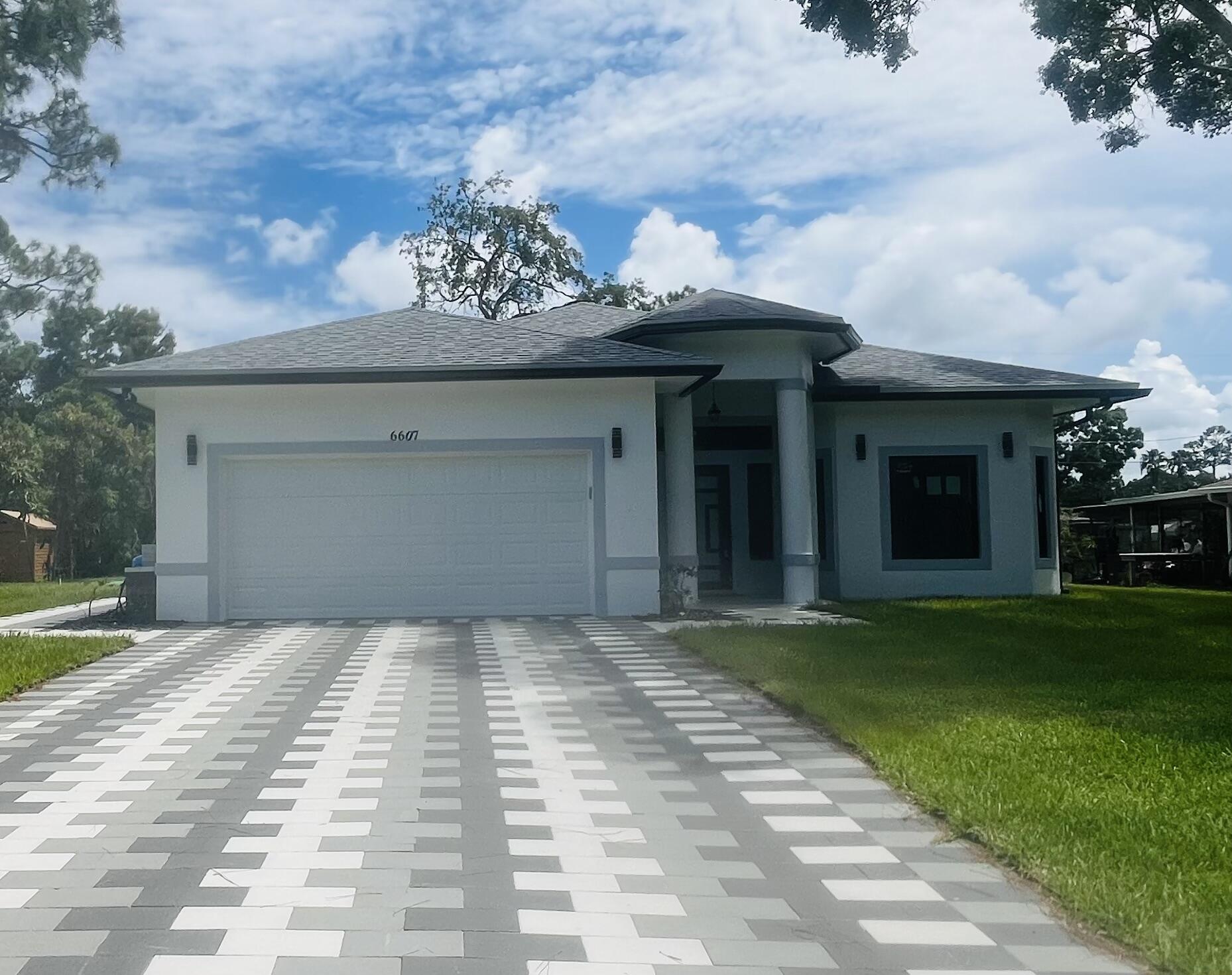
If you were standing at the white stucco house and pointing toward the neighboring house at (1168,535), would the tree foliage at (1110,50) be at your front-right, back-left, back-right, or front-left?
front-right

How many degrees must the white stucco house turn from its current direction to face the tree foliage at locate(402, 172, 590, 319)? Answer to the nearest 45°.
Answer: approximately 180°

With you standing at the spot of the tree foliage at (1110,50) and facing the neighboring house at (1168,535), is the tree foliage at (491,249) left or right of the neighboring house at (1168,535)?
left

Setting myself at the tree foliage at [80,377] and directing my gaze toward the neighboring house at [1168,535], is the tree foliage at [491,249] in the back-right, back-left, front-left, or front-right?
front-left

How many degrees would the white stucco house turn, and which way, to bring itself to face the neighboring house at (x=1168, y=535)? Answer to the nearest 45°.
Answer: approximately 135° to its left

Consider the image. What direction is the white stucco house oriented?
toward the camera

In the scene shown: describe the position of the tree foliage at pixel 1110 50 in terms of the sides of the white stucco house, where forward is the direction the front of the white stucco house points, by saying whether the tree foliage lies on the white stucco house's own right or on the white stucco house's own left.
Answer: on the white stucco house's own left

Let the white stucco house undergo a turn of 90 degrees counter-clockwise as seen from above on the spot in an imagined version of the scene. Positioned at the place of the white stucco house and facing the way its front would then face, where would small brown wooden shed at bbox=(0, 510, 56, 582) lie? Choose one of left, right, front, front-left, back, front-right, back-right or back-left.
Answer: back-left

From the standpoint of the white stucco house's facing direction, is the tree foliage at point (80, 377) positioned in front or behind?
behind

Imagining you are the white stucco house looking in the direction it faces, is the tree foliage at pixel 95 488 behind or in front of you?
behind

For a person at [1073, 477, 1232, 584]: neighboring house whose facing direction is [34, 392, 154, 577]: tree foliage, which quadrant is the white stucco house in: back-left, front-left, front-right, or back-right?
front-left
